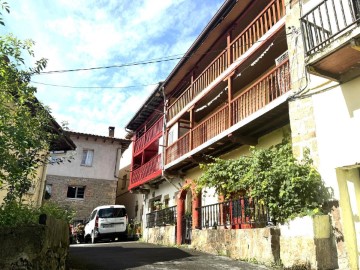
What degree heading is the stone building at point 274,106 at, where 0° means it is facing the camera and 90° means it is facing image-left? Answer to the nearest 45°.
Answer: approximately 45°

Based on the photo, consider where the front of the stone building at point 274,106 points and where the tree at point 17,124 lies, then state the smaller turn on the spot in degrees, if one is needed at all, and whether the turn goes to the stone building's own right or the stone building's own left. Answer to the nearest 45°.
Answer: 0° — it already faces it

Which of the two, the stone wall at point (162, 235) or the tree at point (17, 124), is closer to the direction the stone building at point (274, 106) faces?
the tree
